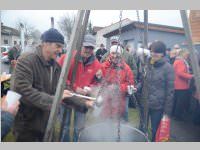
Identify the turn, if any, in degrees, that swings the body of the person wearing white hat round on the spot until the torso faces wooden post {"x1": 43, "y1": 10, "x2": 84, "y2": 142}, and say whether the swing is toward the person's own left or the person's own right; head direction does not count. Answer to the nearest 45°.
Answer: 0° — they already face it

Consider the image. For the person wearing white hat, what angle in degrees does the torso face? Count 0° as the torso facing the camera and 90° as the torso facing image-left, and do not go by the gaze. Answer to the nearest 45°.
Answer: approximately 0°

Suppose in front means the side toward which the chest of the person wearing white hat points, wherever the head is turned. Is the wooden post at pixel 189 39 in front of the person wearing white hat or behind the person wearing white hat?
in front

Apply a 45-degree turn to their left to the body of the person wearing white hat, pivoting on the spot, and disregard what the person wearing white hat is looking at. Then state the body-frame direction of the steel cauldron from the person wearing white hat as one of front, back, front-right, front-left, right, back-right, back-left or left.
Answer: front-right

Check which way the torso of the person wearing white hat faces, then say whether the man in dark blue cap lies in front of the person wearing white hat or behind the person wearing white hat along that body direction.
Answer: in front

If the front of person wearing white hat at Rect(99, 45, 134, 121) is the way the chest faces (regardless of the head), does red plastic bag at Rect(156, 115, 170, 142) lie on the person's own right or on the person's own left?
on the person's own left
